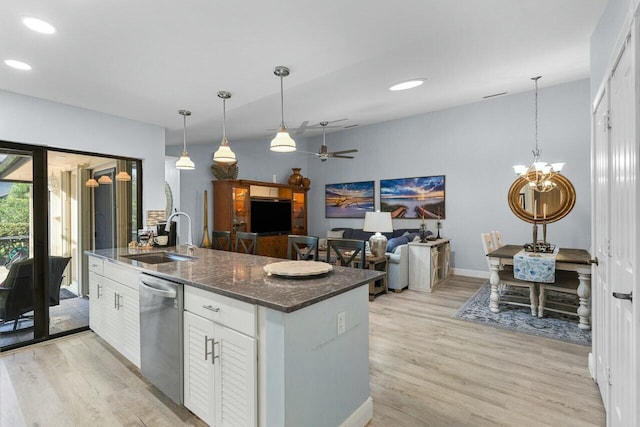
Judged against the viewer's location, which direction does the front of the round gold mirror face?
facing the viewer

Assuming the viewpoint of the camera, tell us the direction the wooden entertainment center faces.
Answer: facing the viewer and to the right of the viewer

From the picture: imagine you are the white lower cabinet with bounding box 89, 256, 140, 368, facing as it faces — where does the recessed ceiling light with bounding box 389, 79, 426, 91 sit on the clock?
The recessed ceiling light is roughly at 8 o'clock from the white lower cabinet.

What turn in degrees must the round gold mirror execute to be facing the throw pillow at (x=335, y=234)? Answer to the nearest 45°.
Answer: approximately 90° to its right

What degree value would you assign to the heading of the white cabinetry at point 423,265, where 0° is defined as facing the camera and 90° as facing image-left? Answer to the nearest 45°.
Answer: approximately 315°

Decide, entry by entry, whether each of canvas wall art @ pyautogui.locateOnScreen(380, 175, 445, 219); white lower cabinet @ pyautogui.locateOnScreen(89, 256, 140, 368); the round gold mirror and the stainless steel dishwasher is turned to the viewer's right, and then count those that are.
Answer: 0

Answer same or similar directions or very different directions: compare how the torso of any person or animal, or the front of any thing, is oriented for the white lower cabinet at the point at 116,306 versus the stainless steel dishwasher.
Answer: same or similar directions

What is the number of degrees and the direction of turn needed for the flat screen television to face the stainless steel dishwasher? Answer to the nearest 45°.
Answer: approximately 45° to its right

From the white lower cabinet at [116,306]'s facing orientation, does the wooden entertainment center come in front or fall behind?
behind

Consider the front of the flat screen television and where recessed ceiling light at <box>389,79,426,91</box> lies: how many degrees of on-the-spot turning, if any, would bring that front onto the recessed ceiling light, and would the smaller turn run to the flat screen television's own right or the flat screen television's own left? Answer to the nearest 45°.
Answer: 0° — it already faces it

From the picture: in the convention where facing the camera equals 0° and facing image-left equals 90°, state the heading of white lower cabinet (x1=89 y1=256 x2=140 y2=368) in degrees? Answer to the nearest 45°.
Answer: approximately 45°

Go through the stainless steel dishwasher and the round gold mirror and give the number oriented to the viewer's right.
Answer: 0

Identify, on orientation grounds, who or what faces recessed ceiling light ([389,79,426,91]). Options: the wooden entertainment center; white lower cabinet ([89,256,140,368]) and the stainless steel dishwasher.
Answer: the wooden entertainment center

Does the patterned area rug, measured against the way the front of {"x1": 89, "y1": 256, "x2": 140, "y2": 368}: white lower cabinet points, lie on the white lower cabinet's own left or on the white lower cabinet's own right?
on the white lower cabinet's own left

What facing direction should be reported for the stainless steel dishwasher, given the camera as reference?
facing the viewer and to the left of the viewer

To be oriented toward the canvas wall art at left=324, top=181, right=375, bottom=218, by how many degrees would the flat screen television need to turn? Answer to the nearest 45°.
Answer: approximately 45° to its left
